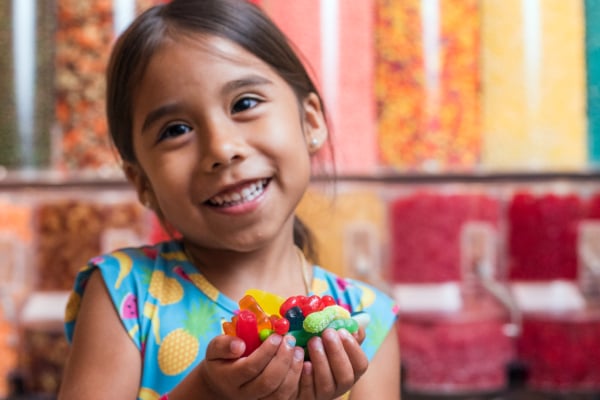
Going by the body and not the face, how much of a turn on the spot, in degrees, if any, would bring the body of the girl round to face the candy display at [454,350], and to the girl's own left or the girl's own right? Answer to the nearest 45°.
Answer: approximately 135° to the girl's own left

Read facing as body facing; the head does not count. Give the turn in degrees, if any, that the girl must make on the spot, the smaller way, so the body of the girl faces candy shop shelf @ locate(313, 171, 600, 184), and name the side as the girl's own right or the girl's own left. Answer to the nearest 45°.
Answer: approximately 135° to the girl's own left

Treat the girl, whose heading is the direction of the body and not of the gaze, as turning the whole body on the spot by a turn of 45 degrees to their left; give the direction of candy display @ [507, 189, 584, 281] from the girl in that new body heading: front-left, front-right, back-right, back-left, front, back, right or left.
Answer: left

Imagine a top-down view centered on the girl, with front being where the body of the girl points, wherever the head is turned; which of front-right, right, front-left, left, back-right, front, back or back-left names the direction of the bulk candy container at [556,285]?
back-left

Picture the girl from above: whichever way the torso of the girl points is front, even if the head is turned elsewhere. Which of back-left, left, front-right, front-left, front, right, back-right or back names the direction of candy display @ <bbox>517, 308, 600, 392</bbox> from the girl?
back-left

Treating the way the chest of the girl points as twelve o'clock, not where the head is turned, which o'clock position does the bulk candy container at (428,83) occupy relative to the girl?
The bulk candy container is roughly at 7 o'clock from the girl.

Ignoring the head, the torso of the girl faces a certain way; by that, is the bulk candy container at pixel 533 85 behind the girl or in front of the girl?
behind

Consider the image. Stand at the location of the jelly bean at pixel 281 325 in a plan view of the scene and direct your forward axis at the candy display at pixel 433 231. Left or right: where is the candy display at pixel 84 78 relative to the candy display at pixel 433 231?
left

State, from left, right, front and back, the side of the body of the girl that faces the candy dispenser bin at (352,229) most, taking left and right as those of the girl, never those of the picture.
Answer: back

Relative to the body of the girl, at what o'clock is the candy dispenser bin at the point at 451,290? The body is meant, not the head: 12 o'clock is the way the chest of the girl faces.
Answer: The candy dispenser bin is roughly at 7 o'clock from the girl.

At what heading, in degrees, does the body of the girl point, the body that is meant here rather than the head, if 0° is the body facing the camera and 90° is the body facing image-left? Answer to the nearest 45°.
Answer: approximately 0°
